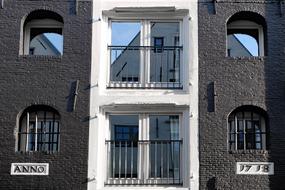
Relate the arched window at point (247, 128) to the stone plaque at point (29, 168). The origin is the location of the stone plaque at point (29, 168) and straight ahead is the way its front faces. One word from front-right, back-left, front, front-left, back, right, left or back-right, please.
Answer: left

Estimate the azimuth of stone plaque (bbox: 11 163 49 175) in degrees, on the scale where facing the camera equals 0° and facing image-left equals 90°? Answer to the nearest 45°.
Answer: approximately 0°

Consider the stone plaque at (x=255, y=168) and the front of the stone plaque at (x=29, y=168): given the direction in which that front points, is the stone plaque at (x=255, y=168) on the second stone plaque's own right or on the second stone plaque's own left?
on the second stone plaque's own left

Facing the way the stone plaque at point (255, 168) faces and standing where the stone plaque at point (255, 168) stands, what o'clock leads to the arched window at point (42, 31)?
The arched window is roughly at 3 o'clock from the stone plaque.

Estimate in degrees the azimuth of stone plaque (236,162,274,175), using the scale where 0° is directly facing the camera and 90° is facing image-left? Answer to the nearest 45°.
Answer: approximately 0°

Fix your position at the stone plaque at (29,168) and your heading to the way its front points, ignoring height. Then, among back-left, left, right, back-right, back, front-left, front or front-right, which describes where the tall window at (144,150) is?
left

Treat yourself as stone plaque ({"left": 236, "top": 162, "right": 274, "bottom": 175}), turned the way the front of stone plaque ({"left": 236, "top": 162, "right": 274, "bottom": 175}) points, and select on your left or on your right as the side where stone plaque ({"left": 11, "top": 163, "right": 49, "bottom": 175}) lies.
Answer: on your right

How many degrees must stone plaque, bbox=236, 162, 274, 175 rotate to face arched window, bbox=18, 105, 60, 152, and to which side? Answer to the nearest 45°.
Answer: approximately 90° to its right

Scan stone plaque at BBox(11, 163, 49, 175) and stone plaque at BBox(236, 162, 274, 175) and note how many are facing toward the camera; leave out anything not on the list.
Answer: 2

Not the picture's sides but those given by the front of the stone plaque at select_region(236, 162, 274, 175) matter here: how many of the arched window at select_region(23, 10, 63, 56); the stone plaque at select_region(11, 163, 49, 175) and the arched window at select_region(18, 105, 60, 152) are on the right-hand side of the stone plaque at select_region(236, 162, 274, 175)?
3

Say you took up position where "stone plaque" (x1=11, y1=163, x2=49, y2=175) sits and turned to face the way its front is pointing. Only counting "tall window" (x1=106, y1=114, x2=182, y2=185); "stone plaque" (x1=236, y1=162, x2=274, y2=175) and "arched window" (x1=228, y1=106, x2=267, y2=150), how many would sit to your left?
3
